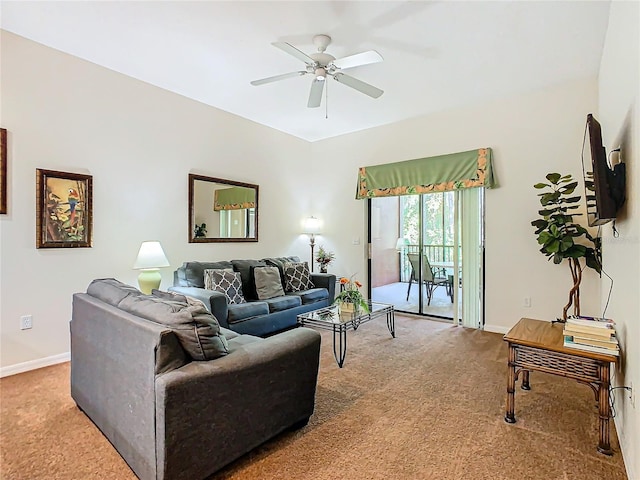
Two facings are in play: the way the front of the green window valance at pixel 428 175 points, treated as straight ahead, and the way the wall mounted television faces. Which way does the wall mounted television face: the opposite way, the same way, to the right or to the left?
to the right

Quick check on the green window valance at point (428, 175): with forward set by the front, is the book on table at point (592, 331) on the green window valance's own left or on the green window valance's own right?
on the green window valance's own left

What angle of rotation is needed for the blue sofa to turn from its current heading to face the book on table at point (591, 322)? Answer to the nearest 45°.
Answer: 0° — it already faces it

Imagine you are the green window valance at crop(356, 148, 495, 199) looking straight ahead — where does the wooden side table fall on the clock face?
The wooden side table is roughly at 10 o'clock from the green window valance.

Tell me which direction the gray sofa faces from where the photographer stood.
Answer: facing away from the viewer and to the right of the viewer

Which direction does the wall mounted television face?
to the viewer's left

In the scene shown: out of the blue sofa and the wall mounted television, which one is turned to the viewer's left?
the wall mounted television

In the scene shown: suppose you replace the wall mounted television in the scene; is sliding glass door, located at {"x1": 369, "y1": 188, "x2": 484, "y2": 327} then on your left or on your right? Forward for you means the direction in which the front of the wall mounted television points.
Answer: on your right

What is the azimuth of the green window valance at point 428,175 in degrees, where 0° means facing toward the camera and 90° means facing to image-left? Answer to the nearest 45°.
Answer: approximately 45°
